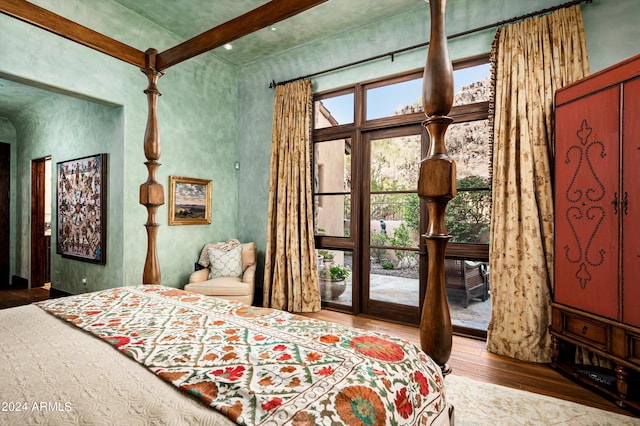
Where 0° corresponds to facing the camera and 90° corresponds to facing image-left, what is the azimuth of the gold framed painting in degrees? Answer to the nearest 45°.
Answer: approximately 315°

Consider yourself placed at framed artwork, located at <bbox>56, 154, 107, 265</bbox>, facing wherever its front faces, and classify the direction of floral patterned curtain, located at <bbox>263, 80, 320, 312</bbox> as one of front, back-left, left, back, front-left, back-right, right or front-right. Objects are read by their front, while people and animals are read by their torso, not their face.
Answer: left

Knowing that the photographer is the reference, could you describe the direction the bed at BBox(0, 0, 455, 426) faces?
facing away from the viewer and to the right of the viewer

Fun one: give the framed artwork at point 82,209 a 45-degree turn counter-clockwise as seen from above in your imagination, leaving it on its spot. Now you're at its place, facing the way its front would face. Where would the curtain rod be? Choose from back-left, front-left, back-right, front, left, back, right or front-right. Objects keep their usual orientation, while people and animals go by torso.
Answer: front-left

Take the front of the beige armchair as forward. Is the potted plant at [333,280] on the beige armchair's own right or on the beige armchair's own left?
on the beige armchair's own left

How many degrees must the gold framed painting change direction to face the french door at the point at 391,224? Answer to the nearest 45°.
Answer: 0° — it already faces it

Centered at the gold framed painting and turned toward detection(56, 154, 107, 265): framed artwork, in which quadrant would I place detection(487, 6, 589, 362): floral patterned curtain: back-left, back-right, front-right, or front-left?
back-left

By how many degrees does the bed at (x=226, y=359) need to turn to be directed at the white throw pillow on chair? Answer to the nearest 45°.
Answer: approximately 45° to its left

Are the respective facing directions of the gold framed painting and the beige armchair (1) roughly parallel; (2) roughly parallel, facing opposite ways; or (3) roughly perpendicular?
roughly perpendicular

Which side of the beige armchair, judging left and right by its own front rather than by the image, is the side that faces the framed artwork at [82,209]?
right

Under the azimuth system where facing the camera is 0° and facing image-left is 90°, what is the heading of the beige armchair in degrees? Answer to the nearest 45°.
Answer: approximately 45°
